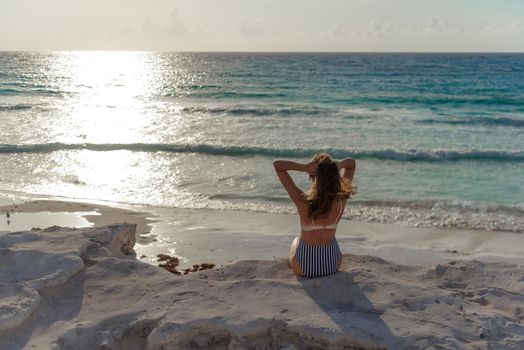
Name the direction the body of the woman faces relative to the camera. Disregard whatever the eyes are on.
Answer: away from the camera

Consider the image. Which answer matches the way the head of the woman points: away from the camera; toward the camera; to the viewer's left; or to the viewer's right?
away from the camera
